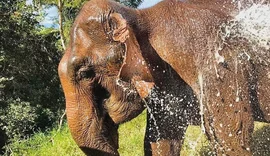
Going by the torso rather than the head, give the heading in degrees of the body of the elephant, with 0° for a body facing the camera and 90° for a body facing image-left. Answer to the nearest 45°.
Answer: approximately 90°
